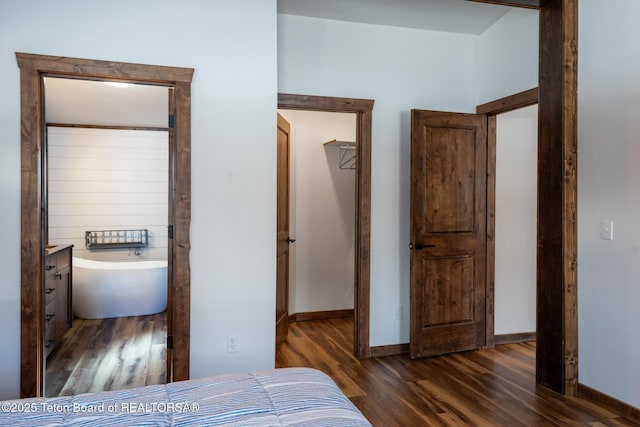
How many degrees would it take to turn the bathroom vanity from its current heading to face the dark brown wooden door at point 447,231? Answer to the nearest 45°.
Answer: approximately 45° to its right

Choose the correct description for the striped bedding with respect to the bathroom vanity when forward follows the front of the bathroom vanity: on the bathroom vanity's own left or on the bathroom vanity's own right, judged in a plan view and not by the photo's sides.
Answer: on the bathroom vanity's own right

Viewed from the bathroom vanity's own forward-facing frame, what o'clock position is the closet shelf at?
The closet shelf is roughly at 12 o'clock from the bathroom vanity.

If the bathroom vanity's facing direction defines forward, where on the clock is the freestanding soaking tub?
The freestanding soaking tub is roughly at 10 o'clock from the bathroom vanity.

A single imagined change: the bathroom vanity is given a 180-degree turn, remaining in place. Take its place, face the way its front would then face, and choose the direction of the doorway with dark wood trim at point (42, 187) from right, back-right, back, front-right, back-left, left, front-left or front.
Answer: left

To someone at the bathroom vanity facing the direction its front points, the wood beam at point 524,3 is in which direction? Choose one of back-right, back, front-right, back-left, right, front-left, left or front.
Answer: front-right

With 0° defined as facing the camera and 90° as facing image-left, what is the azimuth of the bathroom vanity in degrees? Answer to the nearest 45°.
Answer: approximately 270°

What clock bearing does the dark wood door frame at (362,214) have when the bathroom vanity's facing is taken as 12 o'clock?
The dark wood door frame is roughly at 1 o'clock from the bathroom vanity.
